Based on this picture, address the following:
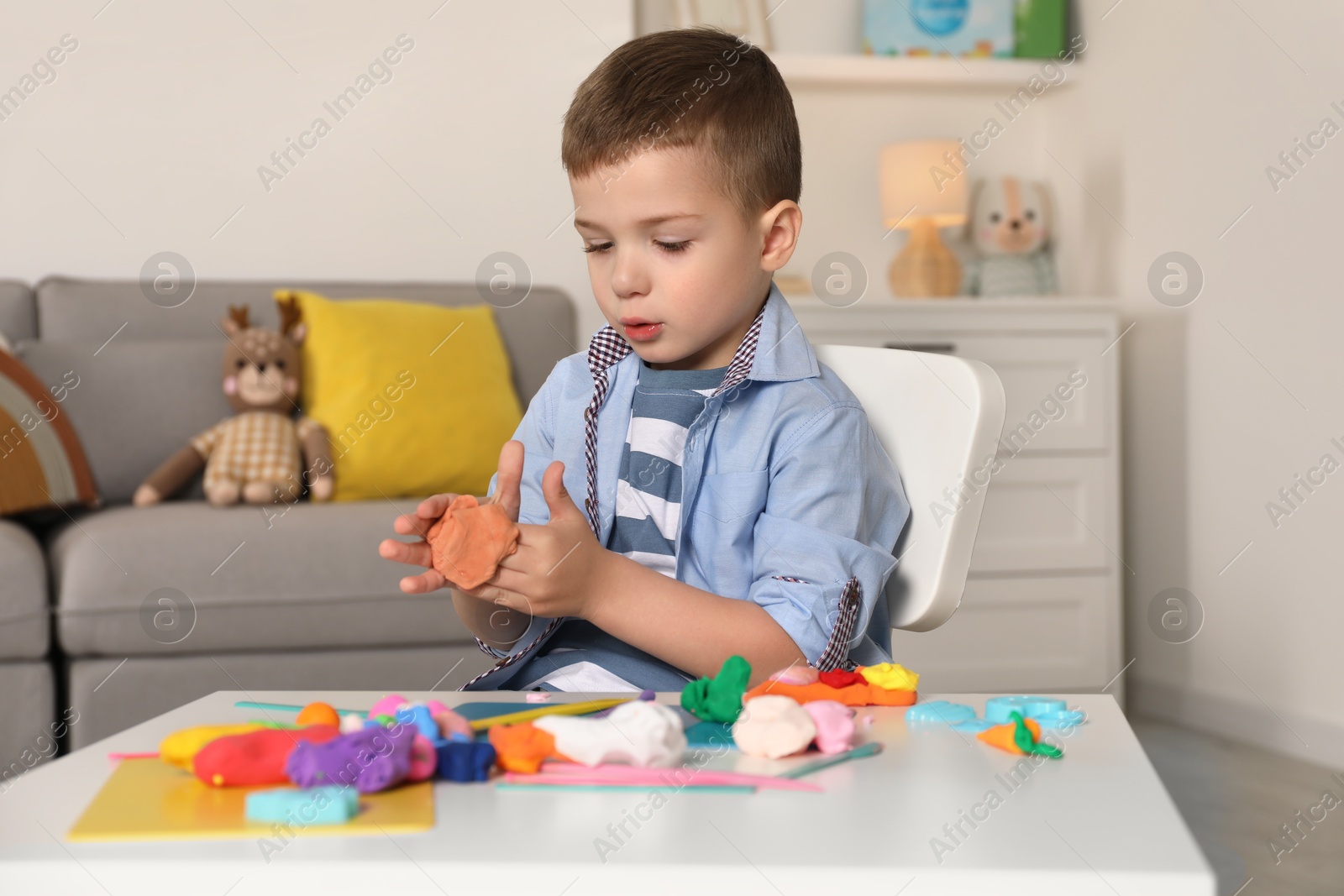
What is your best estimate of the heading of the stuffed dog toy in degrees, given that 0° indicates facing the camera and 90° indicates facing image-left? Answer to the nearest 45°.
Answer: approximately 0°

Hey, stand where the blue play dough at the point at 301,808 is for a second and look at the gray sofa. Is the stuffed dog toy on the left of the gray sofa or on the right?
right

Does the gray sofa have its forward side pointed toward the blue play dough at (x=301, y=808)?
yes
